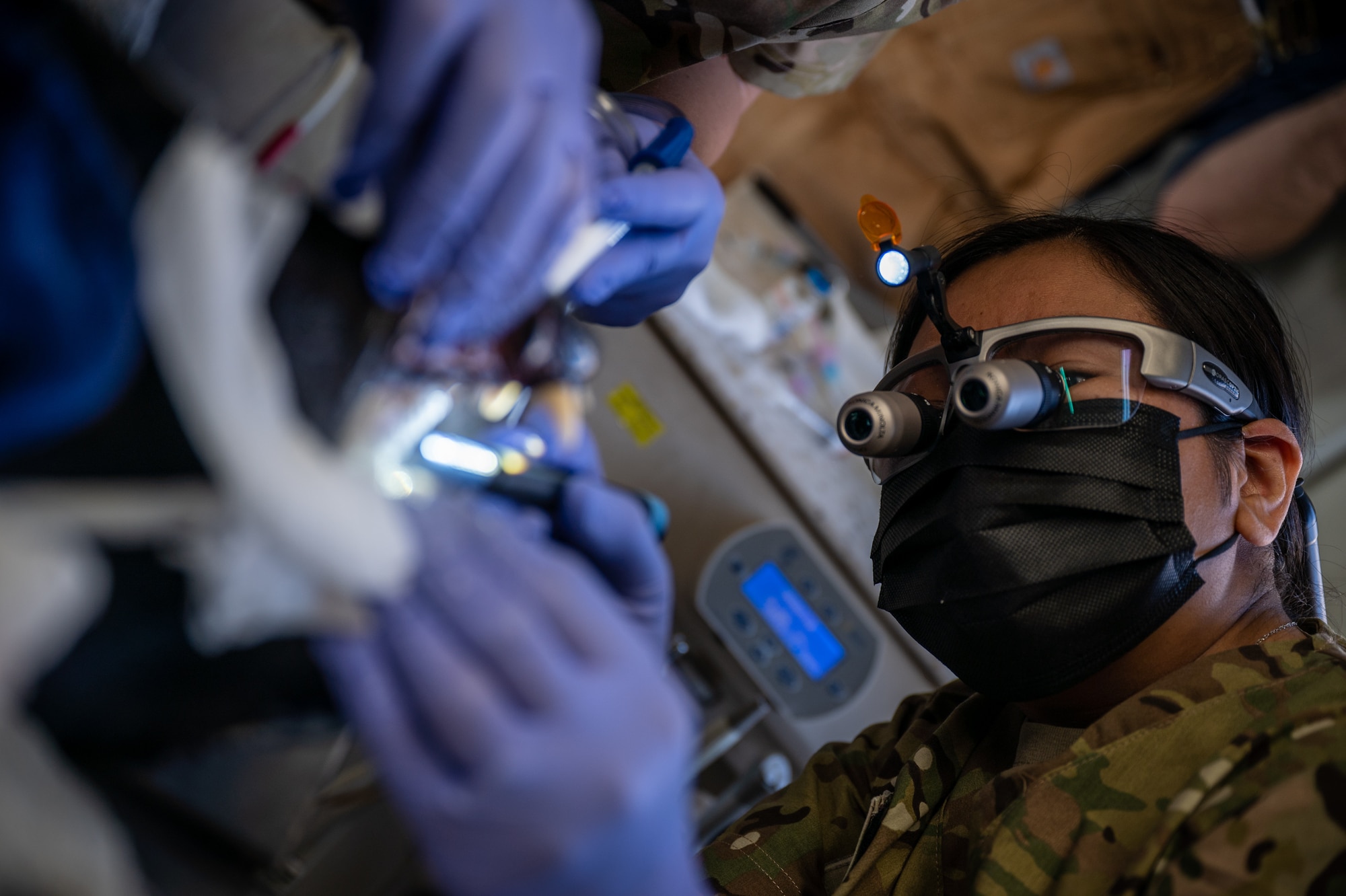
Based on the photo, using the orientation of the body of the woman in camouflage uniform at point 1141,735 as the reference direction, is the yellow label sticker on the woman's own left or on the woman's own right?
on the woman's own right

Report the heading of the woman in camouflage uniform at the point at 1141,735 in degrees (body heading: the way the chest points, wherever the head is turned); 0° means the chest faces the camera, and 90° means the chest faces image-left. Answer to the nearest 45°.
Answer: approximately 45°
